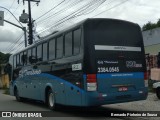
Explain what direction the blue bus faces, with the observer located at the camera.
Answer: facing away from the viewer and to the left of the viewer

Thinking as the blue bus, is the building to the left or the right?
on its right
